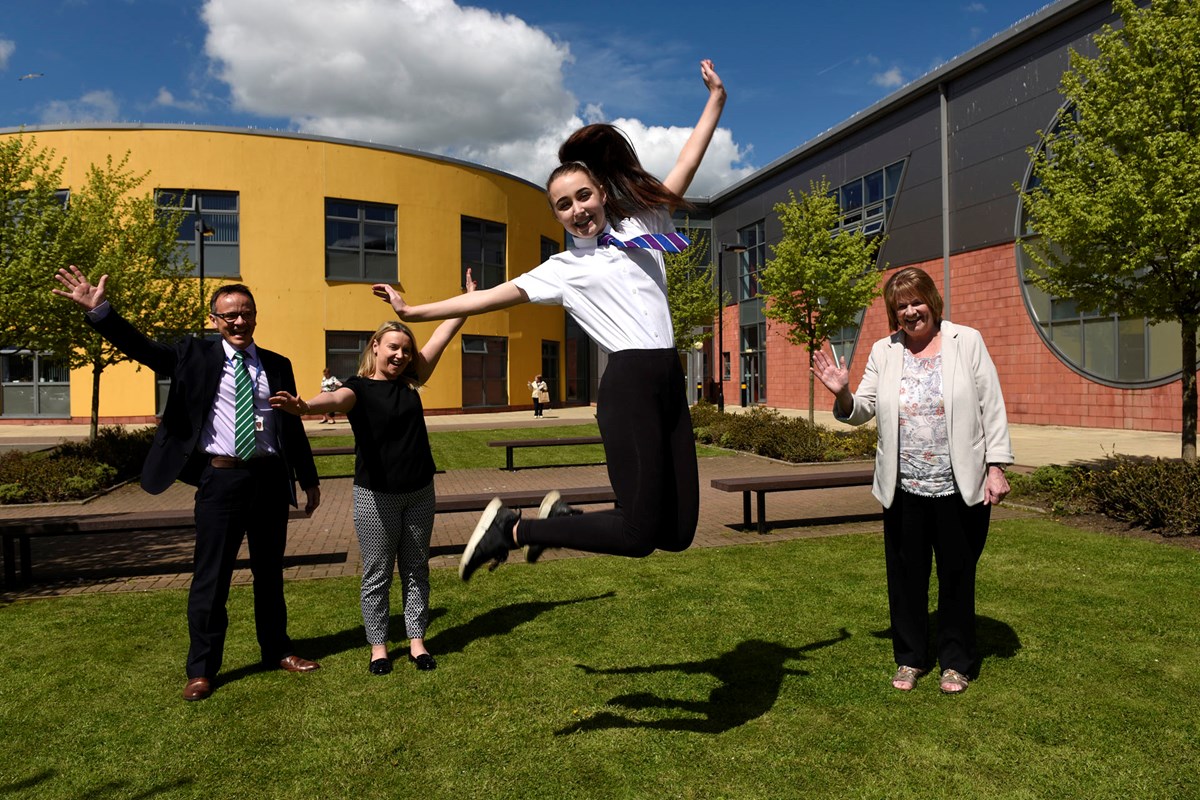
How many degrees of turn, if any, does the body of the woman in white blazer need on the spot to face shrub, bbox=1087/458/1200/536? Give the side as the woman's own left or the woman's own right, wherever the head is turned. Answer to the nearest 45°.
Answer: approximately 180°

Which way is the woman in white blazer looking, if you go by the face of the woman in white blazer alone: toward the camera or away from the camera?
toward the camera

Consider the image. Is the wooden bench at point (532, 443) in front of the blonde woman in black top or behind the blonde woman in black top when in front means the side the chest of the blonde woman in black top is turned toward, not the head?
behind

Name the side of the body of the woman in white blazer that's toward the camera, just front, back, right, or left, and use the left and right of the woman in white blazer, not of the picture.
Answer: front

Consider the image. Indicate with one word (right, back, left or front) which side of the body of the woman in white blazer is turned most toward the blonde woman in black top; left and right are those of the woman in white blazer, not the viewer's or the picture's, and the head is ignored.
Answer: right

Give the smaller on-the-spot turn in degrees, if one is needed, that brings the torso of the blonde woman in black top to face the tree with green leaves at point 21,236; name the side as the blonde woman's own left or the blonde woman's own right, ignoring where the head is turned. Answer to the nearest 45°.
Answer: approximately 135° to the blonde woman's own right

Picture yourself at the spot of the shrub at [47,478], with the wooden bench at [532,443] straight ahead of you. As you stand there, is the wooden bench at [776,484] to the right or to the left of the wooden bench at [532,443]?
right

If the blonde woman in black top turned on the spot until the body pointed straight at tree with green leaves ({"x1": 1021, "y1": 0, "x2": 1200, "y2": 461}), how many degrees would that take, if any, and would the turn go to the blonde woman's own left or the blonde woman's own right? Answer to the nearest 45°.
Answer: approximately 90° to the blonde woman's own left

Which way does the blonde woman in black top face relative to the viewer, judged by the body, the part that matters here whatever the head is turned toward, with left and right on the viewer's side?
facing the viewer

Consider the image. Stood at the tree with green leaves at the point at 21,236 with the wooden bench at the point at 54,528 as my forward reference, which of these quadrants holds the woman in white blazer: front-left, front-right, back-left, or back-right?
front-left

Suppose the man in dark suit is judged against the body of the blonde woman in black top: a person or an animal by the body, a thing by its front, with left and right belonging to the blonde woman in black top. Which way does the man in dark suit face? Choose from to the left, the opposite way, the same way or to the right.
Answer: the same way

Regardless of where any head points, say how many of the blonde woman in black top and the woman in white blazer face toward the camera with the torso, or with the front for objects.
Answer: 2

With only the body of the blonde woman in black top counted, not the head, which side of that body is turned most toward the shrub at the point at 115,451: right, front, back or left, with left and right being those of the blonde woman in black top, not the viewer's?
back
